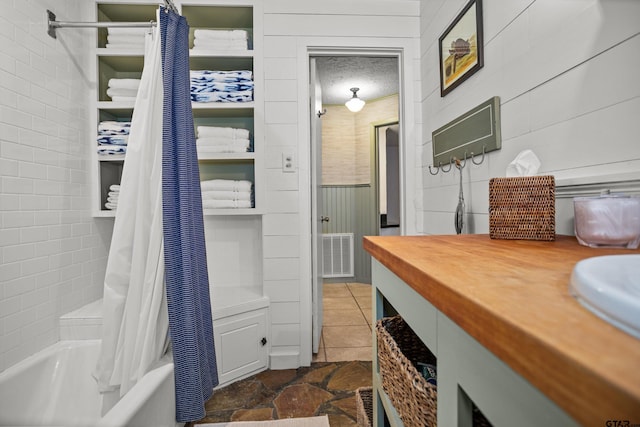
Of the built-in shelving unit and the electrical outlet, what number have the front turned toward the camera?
2

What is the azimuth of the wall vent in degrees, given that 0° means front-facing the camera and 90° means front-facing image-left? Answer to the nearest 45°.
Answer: approximately 0°

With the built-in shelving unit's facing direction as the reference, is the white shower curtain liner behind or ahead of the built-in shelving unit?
ahead

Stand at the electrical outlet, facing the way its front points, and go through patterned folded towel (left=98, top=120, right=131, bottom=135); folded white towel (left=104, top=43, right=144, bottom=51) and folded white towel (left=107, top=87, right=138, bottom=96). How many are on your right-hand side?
3
